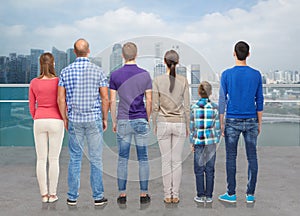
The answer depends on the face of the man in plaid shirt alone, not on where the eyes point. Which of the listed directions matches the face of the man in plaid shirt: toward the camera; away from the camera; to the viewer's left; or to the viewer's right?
away from the camera

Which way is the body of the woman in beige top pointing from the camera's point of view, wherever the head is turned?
away from the camera

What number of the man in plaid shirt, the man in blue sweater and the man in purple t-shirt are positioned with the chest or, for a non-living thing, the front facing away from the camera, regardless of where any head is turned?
3

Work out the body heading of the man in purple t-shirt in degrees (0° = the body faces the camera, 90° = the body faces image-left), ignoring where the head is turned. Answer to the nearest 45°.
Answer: approximately 180°

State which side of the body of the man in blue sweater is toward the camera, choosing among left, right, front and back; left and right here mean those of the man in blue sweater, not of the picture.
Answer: back

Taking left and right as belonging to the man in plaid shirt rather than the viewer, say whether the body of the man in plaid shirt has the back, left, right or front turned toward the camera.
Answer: back

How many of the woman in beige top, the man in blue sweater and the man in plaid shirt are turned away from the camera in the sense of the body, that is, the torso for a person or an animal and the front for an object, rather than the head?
3
